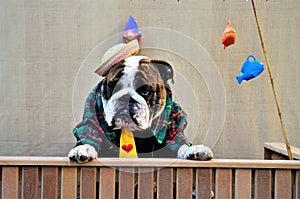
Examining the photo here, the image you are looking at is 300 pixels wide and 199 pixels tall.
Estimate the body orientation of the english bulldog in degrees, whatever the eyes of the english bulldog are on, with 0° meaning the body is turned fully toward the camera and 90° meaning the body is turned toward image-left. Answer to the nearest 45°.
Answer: approximately 0°
